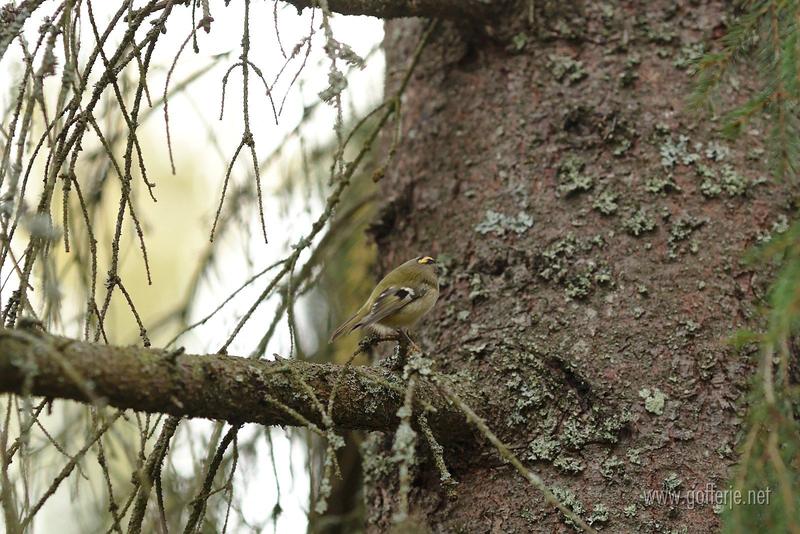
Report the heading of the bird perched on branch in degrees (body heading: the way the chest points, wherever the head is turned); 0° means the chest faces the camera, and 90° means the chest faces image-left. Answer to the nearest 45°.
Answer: approximately 270°

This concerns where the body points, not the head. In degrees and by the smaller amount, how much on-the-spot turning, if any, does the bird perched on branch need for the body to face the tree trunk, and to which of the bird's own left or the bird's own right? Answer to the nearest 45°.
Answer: approximately 45° to the bird's own right
